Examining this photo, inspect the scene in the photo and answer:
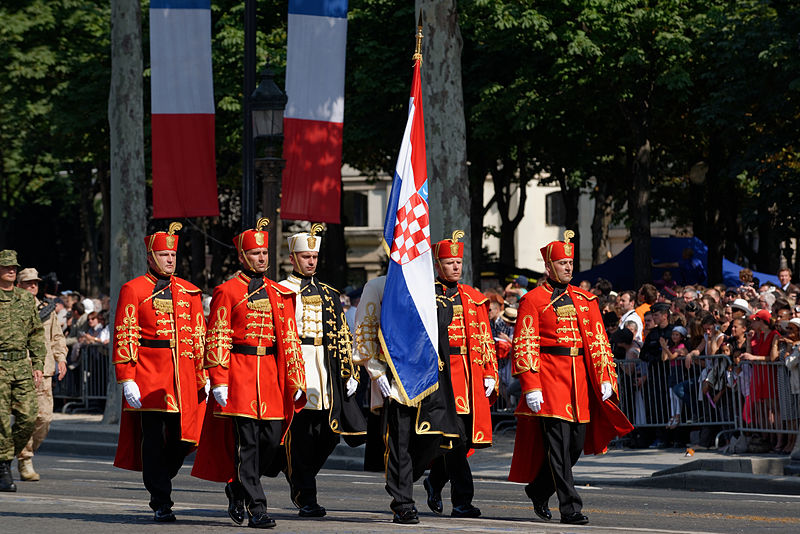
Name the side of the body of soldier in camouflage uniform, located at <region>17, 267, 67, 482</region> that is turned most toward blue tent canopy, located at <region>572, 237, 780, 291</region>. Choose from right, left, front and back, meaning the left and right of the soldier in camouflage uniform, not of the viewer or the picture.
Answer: left

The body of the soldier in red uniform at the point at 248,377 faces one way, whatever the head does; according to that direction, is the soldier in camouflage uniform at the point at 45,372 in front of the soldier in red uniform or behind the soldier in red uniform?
behind

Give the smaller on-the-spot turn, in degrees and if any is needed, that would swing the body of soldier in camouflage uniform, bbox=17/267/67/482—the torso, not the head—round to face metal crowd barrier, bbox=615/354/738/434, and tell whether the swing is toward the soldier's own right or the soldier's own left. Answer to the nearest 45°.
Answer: approximately 45° to the soldier's own left

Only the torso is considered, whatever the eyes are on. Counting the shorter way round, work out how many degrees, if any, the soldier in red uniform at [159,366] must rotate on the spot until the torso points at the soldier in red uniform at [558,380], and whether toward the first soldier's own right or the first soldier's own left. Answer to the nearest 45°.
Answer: approximately 45° to the first soldier's own left

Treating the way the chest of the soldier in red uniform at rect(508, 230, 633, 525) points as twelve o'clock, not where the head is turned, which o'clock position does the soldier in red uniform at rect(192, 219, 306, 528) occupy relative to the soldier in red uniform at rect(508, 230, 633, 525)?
the soldier in red uniform at rect(192, 219, 306, 528) is roughly at 4 o'clock from the soldier in red uniform at rect(508, 230, 633, 525).

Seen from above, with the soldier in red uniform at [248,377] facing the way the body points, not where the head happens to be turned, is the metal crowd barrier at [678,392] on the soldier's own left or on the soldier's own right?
on the soldier's own left

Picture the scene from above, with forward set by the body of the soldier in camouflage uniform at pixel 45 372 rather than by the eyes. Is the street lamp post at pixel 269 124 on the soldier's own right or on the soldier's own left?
on the soldier's own left
